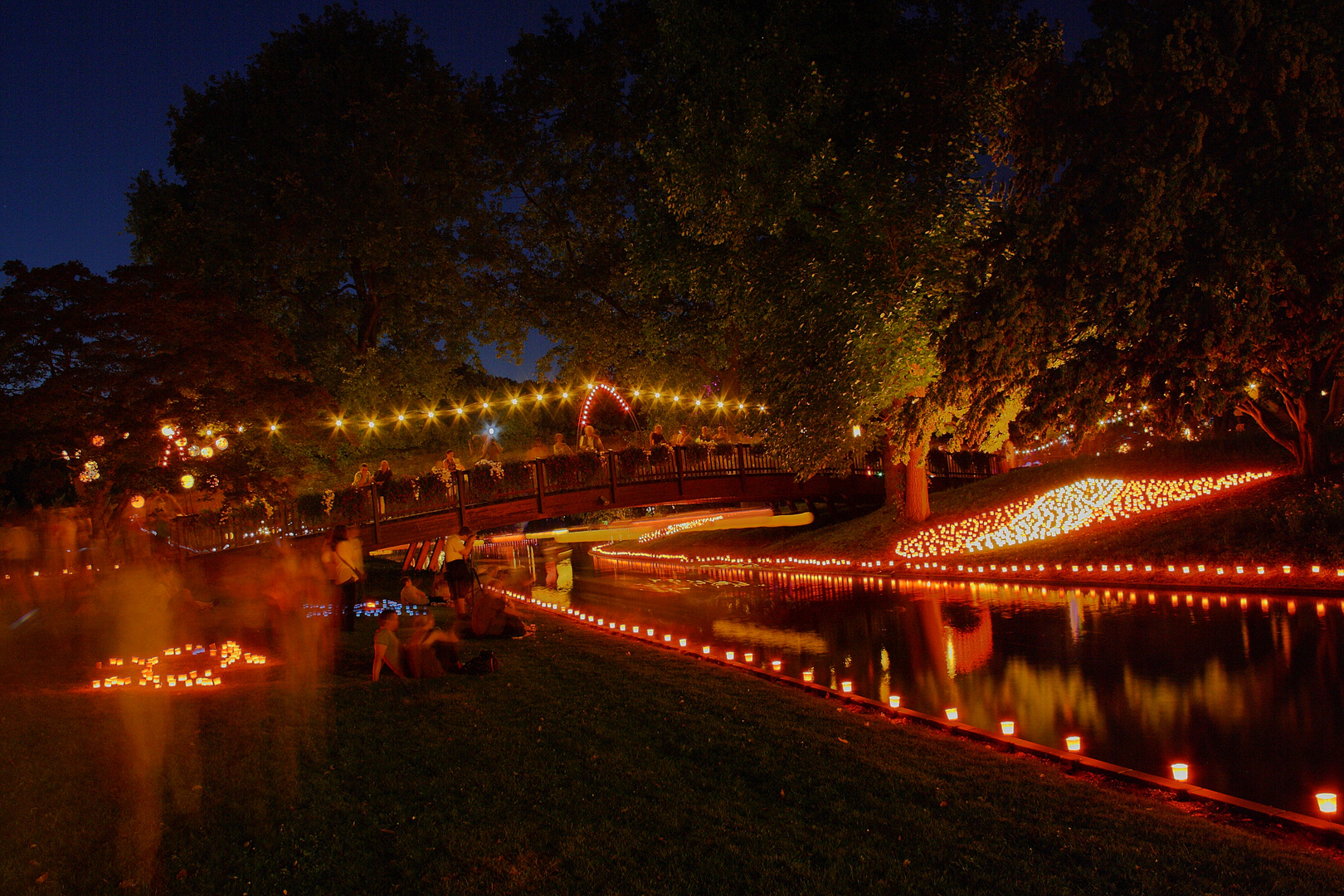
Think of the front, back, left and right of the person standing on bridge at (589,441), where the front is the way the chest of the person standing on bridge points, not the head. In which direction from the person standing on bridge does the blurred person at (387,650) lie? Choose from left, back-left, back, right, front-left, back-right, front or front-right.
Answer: front

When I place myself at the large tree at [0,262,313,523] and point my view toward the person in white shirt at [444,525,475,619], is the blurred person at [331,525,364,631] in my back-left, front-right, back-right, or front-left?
front-right

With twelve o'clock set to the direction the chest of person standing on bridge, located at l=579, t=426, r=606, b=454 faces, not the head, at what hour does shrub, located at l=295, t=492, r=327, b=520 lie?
The shrub is roughly at 2 o'clock from the person standing on bridge.

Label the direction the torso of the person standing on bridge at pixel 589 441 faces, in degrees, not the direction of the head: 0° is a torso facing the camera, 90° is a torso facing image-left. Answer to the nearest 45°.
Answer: approximately 0°

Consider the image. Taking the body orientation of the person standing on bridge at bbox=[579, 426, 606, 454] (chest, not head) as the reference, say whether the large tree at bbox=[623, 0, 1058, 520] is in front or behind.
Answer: in front

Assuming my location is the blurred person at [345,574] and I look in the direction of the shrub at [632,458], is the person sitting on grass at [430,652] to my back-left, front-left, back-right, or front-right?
back-right

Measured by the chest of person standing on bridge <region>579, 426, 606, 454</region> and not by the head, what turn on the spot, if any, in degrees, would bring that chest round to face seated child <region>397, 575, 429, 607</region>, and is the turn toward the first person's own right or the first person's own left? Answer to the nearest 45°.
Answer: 0° — they already face them

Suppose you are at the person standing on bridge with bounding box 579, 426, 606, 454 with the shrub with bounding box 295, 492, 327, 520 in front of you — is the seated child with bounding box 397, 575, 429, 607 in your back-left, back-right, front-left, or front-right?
front-left

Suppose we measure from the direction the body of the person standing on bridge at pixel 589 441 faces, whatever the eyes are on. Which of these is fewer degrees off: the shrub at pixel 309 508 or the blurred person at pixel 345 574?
the blurred person

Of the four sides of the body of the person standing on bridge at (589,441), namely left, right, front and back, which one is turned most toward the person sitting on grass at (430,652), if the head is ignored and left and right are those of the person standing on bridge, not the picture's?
front
